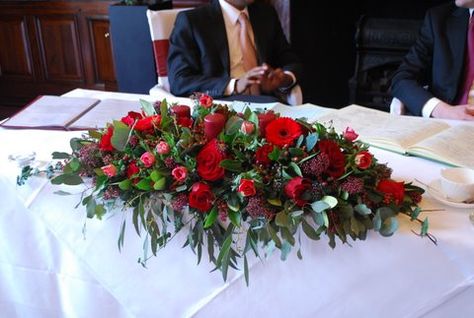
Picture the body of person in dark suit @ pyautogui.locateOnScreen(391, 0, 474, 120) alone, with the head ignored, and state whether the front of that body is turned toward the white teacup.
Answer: yes

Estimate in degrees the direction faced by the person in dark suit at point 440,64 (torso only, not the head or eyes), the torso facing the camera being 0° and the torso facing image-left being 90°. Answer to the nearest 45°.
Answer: approximately 0°

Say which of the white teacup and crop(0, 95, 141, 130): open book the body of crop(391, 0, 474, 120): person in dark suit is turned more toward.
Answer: the white teacup

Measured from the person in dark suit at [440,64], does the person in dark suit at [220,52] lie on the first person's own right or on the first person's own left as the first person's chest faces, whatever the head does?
on the first person's own right

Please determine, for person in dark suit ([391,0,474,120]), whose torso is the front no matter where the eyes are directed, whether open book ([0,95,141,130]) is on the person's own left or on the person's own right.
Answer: on the person's own right

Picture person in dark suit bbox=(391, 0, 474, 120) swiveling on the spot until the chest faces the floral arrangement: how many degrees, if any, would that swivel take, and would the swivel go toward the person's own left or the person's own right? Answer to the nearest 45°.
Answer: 0° — they already face it

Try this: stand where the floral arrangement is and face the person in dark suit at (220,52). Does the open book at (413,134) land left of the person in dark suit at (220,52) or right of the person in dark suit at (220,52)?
right

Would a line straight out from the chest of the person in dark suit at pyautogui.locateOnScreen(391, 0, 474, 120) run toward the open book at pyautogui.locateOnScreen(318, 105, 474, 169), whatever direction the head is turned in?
yes

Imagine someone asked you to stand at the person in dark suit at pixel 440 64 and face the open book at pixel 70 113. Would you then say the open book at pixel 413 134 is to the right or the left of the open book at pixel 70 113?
left
